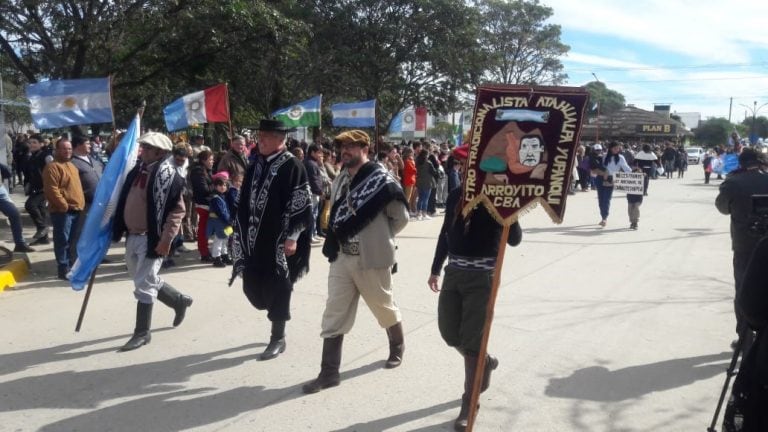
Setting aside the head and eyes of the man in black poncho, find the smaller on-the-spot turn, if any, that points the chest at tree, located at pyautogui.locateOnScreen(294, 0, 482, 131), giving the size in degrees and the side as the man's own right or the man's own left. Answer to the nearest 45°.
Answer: approximately 135° to the man's own right

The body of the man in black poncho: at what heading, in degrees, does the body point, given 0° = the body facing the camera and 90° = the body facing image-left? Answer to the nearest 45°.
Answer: approximately 45°

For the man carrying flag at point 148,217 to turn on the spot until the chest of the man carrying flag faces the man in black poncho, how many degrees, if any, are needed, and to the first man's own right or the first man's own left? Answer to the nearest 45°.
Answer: approximately 90° to the first man's own left

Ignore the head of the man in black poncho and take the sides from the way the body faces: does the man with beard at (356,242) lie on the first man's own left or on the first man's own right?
on the first man's own left

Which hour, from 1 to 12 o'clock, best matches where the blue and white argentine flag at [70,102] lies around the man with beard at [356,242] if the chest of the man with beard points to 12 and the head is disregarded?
The blue and white argentine flag is roughly at 3 o'clock from the man with beard.

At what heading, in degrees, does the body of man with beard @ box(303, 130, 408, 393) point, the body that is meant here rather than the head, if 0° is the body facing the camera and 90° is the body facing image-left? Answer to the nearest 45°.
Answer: approximately 45°

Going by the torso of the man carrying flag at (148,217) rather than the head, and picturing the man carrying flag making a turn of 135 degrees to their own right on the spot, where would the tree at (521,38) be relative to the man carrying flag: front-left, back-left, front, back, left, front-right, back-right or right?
front-right

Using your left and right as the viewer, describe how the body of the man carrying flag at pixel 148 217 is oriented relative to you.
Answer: facing the viewer and to the left of the viewer

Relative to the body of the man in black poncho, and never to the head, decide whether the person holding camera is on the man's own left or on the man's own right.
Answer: on the man's own left

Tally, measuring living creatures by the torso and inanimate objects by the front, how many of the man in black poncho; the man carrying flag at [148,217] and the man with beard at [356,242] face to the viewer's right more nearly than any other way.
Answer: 0

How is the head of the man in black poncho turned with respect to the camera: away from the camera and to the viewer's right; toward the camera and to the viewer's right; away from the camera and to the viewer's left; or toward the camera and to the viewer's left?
toward the camera and to the viewer's left
